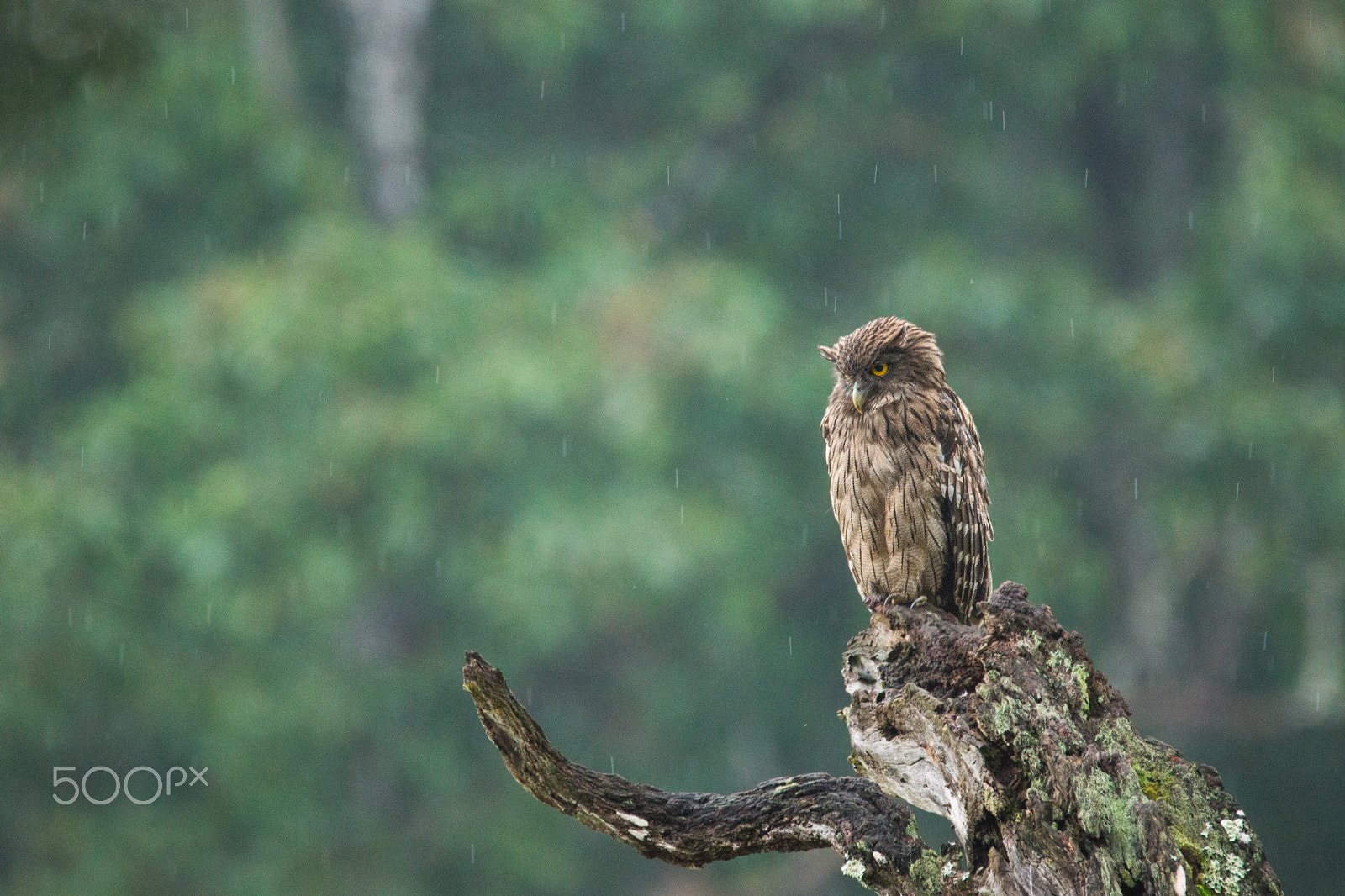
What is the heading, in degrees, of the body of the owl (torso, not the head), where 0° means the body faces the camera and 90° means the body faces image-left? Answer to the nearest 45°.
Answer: approximately 45°
